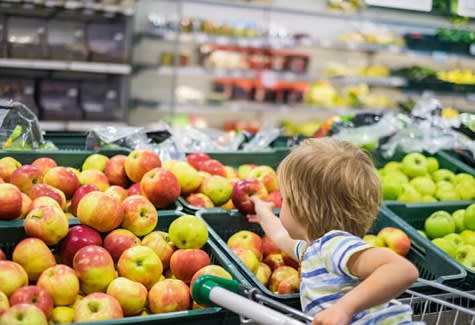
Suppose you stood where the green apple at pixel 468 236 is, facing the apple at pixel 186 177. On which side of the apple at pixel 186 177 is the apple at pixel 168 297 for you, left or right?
left

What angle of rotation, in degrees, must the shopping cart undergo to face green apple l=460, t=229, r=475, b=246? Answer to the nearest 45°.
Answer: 0° — it already faces it

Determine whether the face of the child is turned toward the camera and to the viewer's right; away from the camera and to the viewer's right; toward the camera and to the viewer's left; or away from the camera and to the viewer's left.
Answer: away from the camera and to the viewer's left

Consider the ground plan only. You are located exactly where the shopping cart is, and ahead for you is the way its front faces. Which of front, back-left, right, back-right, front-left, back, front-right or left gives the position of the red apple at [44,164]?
left

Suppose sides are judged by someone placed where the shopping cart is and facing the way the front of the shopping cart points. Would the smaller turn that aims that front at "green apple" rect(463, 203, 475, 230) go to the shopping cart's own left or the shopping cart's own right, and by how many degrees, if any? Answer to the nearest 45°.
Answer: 0° — it already faces it

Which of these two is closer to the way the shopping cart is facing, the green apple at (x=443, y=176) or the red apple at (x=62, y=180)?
the green apple

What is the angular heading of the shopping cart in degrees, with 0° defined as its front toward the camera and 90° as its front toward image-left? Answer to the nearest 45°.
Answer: approximately 225°

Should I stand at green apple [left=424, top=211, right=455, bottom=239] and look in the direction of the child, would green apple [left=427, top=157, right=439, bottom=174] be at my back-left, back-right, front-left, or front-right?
back-right
